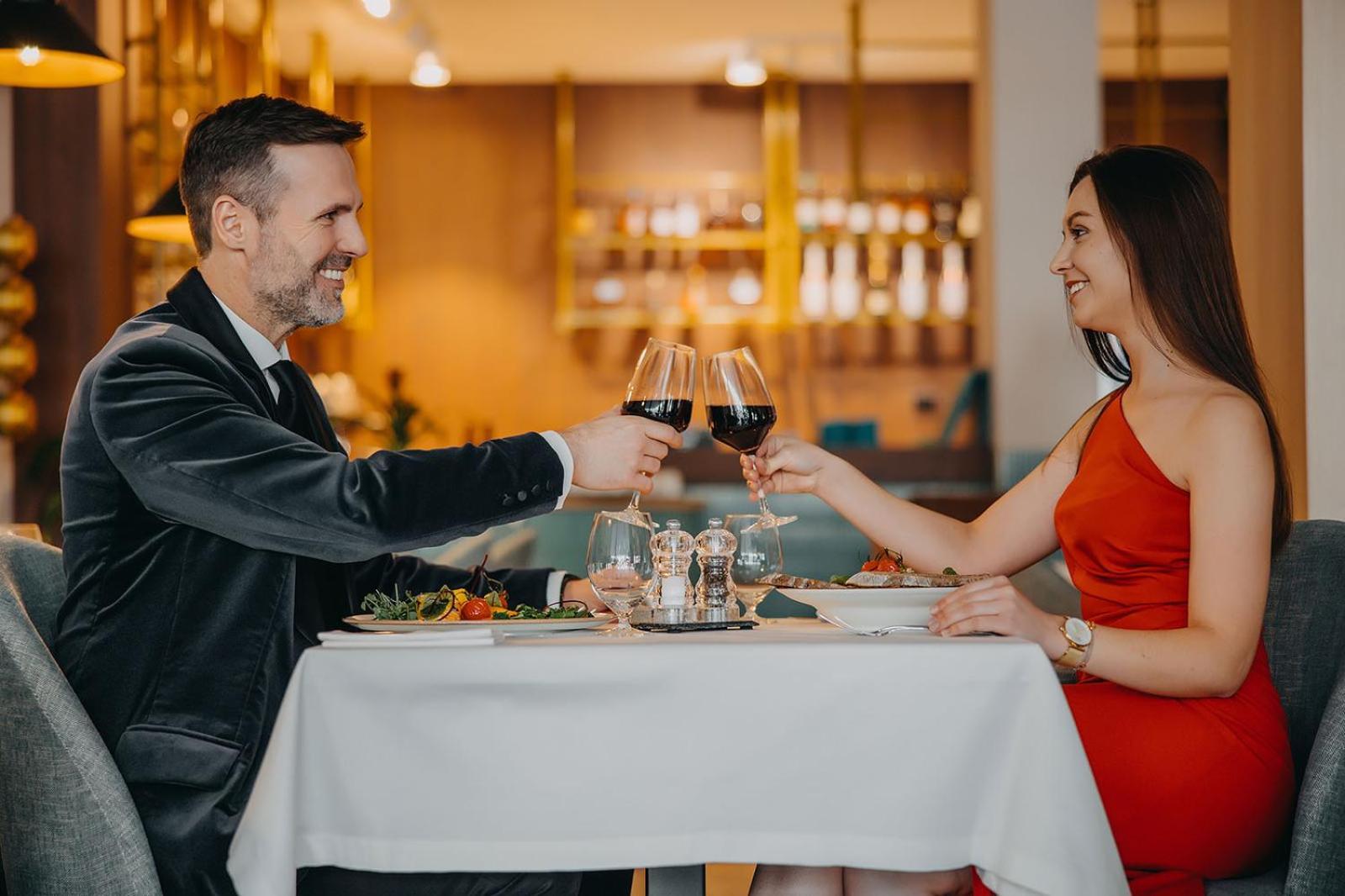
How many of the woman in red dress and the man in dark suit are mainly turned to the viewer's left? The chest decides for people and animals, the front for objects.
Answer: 1

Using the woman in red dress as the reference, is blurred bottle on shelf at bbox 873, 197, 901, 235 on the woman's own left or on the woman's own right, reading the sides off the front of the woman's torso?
on the woman's own right

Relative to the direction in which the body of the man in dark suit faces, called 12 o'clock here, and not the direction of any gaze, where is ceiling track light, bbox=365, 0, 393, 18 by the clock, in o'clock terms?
The ceiling track light is roughly at 9 o'clock from the man in dark suit.

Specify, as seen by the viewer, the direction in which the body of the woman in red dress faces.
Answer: to the viewer's left

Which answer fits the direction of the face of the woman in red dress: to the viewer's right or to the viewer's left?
to the viewer's left

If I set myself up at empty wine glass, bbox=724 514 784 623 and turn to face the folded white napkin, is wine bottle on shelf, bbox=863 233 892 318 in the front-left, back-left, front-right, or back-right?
back-right

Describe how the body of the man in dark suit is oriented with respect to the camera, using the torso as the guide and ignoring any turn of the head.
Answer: to the viewer's right

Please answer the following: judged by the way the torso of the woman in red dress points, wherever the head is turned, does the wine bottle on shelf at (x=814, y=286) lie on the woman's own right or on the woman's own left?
on the woman's own right

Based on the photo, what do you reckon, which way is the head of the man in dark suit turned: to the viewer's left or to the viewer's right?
to the viewer's right

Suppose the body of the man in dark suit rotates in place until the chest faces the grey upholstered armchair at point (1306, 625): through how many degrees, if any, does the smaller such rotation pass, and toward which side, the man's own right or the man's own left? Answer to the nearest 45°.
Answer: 0° — they already face it
